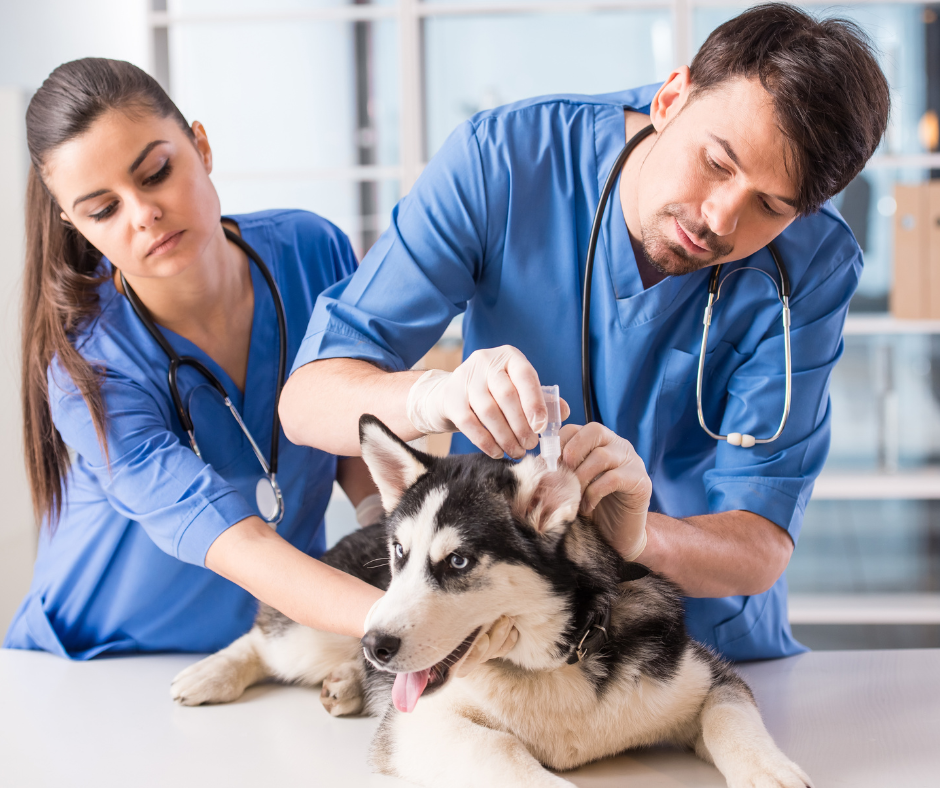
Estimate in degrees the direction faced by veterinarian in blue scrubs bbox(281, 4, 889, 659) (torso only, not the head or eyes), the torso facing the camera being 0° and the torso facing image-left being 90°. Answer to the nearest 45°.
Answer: approximately 0°

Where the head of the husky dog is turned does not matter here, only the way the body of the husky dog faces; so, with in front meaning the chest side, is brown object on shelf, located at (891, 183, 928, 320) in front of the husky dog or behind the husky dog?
behind

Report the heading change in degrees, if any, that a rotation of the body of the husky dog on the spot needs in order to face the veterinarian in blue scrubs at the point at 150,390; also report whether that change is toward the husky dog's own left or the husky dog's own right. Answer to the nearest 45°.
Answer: approximately 135° to the husky dog's own right

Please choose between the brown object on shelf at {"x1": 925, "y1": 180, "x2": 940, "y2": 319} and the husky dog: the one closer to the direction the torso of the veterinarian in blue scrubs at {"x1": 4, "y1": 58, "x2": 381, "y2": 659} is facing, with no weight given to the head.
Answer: the husky dog

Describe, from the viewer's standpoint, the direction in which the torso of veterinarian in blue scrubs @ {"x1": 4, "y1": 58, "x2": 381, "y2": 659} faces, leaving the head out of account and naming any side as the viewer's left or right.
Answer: facing the viewer and to the right of the viewer

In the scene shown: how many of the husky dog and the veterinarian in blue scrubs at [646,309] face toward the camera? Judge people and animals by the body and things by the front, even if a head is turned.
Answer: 2

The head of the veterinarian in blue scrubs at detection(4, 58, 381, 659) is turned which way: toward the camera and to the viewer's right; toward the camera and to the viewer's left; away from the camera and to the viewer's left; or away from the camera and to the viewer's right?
toward the camera and to the viewer's right
